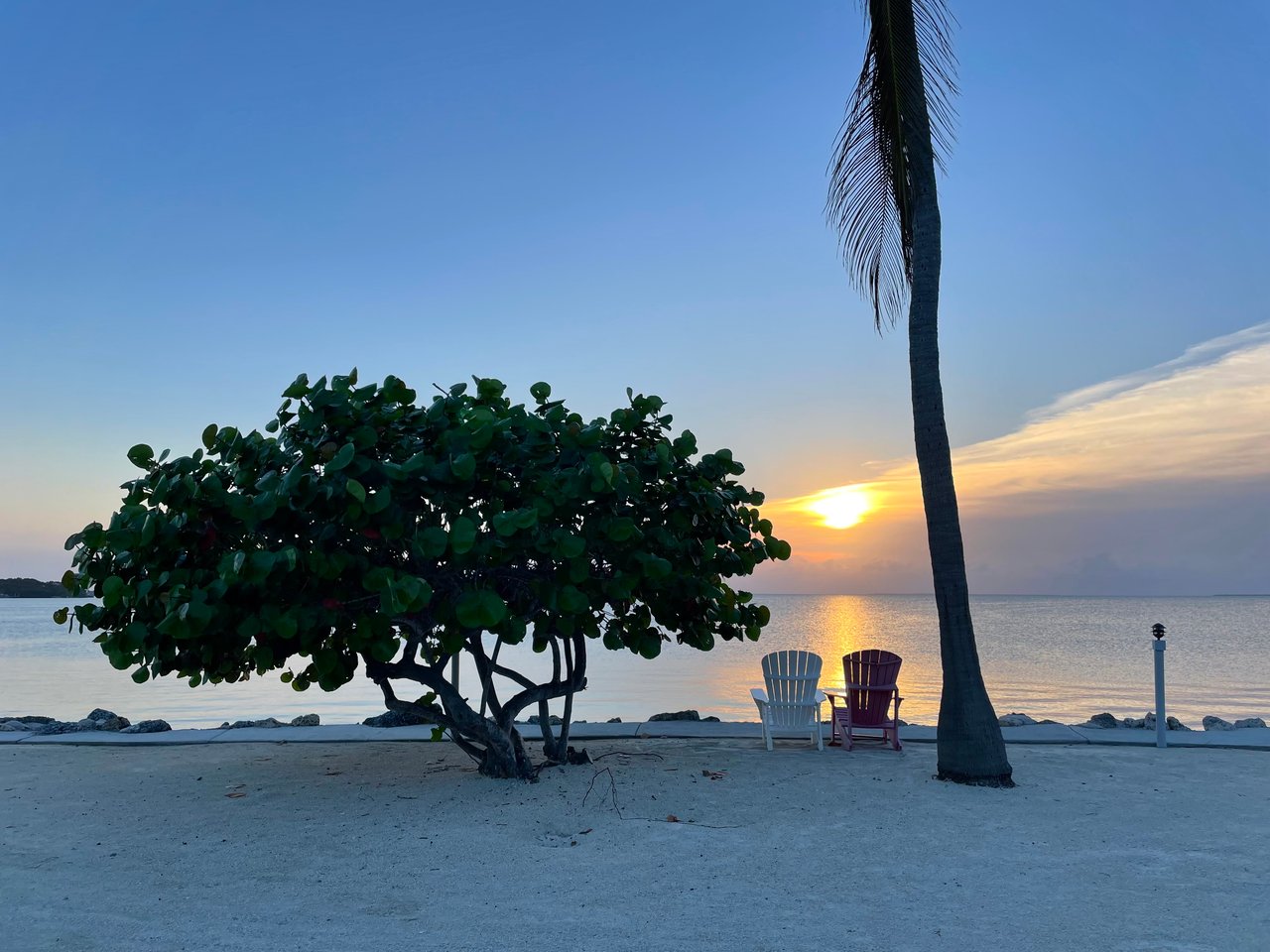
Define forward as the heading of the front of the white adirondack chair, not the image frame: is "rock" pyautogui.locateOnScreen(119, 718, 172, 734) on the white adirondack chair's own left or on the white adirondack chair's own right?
on the white adirondack chair's own left

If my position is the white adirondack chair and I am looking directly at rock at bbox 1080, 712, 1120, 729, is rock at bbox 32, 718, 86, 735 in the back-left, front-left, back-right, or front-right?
back-left

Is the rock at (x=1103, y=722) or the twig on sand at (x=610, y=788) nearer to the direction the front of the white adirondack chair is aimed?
the rock

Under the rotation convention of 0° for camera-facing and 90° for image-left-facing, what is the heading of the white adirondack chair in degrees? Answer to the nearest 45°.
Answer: approximately 180°

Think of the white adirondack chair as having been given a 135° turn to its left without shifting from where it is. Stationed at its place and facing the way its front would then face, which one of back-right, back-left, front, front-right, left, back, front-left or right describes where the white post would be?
back-left

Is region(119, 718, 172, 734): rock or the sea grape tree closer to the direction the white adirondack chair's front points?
the rock

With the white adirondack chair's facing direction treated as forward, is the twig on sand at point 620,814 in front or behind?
behind

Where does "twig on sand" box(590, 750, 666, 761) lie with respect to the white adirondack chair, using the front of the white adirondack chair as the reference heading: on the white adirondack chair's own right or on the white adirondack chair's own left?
on the white adirondack chair's own left

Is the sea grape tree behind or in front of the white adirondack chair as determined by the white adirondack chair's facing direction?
behind
